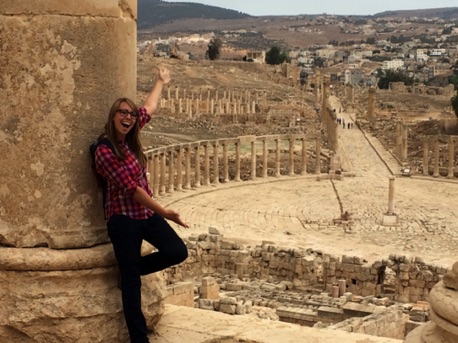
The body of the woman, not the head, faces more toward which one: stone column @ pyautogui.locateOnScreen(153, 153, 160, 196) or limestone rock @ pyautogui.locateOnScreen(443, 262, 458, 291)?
the limestone rock

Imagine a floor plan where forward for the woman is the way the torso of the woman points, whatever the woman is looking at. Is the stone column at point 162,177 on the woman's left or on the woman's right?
on the woman's left

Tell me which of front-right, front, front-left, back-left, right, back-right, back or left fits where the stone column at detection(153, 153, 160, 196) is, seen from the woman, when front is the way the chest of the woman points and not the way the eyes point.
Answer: back-left

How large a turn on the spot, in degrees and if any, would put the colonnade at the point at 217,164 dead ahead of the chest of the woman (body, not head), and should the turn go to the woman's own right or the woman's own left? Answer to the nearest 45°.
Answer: approximately 135° to the woman's own left

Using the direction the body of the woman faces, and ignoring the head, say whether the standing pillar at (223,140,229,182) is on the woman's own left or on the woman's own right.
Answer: on the woman's own left

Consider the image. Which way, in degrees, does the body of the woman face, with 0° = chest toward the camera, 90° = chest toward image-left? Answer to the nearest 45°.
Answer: approximately 315°

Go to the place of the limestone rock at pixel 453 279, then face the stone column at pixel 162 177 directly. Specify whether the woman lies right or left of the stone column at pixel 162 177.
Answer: left

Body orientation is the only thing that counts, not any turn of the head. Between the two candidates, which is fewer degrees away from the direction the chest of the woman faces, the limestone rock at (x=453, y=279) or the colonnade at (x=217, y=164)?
the limestone rock
